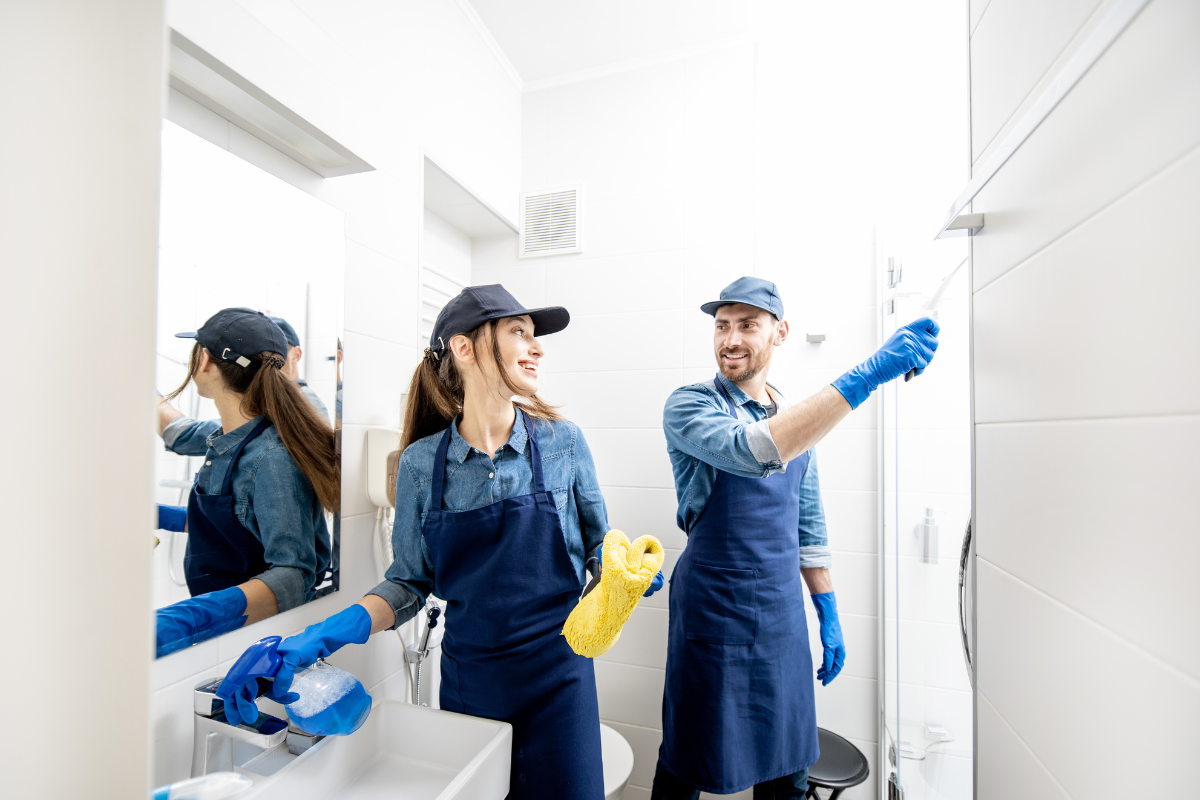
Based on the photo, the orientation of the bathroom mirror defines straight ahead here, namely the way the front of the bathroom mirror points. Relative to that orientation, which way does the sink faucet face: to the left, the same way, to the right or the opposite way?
the same way

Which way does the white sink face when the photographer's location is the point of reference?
facing the viewer and to the right of the viewer

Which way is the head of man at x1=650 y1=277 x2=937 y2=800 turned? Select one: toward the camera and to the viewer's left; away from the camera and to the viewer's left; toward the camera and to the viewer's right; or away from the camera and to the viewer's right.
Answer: toward the camera and to the viewer's left

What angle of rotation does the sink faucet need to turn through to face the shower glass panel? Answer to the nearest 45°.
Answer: approximately 45° to its left

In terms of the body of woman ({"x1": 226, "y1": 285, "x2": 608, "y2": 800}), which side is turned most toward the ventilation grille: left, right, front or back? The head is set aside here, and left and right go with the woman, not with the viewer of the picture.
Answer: back

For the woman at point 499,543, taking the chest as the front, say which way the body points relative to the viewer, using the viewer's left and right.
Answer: facing the viewer

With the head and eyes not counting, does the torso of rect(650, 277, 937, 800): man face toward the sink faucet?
no
